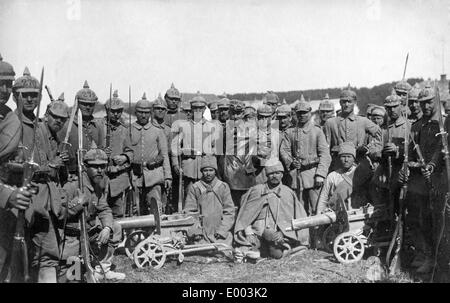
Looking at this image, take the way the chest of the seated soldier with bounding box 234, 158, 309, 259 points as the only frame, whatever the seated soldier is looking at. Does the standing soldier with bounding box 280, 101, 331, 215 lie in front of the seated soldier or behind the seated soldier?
behind

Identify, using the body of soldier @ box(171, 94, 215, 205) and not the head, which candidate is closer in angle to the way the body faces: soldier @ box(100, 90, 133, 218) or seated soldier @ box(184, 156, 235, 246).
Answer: the seated soldier

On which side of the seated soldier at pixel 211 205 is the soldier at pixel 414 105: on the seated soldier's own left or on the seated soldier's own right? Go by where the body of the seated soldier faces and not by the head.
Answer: on the seated soldier's own left

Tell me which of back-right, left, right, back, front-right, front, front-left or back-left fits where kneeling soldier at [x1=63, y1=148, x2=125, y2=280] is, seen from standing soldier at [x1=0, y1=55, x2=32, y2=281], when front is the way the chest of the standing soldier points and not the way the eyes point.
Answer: left

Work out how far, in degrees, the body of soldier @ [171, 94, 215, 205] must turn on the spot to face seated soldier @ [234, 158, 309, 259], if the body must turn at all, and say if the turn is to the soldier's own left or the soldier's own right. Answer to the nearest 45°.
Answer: approximately 45° to the soldier's own left

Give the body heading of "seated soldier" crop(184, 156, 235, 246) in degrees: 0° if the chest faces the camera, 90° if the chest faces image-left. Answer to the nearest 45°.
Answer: approximately 0°

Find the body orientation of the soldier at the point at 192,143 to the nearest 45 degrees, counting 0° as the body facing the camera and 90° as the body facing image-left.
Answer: approximately 0°
